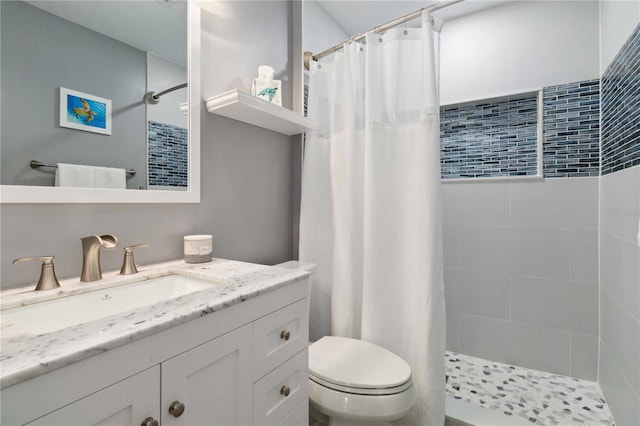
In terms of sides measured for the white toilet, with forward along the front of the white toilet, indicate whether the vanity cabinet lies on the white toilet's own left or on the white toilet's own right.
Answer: on the white toilet's own right

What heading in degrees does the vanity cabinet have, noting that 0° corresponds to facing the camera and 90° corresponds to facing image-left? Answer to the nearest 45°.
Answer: approximately 315°

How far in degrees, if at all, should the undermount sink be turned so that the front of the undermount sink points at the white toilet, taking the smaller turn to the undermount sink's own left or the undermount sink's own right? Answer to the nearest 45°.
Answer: approximately 45° to the undermount sink's own left

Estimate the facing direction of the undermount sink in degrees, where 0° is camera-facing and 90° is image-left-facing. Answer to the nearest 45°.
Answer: approximately 315°

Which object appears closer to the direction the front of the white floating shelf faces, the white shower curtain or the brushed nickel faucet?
the white shower curtain
